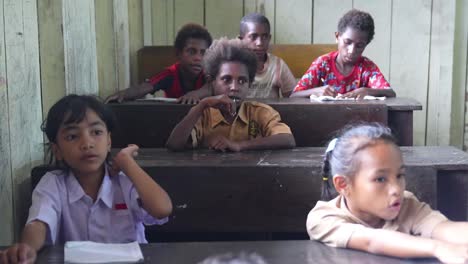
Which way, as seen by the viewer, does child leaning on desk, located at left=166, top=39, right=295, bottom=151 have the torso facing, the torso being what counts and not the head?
toward the camera

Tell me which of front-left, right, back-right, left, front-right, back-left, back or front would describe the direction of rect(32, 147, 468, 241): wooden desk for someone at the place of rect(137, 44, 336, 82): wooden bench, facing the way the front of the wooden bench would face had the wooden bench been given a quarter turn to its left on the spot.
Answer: right

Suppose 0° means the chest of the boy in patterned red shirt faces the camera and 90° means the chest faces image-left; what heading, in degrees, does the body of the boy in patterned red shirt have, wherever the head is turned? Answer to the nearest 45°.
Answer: approximately 0°

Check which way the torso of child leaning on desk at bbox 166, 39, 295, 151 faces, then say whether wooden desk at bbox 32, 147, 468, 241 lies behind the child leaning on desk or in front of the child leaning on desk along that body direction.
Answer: in front

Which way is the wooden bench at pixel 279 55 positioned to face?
toward the camera

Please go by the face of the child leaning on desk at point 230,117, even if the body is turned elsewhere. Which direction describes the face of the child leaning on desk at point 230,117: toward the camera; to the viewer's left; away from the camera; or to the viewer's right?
toward the camera

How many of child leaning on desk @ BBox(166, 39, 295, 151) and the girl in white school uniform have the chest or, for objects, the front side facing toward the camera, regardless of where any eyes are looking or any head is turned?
2

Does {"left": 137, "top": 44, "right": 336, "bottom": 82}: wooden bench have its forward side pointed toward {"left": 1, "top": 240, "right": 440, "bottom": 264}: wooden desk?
yes

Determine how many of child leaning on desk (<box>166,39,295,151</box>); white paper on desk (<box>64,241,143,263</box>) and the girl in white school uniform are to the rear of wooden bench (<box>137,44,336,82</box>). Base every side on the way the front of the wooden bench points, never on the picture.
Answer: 0

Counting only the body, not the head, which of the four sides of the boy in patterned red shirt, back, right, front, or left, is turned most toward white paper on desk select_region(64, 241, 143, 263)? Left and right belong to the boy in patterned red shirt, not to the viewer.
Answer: front

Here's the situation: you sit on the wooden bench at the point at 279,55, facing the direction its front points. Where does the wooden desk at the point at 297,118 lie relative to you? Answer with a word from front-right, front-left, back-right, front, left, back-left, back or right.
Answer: front

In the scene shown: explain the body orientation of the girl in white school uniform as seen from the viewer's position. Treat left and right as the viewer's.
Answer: facing the viewer

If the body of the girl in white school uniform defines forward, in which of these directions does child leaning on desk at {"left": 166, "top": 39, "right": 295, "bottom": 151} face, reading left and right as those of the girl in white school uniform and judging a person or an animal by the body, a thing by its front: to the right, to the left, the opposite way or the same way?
the same way

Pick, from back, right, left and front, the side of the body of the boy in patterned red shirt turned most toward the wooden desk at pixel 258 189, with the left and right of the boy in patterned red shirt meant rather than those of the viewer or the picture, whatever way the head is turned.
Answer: front

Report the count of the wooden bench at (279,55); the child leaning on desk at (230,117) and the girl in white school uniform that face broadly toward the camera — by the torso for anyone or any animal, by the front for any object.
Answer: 3

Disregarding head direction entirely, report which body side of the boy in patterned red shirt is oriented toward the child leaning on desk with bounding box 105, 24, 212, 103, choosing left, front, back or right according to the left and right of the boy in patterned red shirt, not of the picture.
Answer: right

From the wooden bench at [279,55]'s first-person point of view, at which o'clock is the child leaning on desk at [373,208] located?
The child leaning on desk is roughly at 12 o'clock from the wooden bench.
